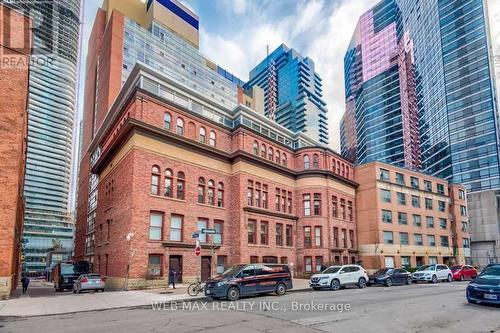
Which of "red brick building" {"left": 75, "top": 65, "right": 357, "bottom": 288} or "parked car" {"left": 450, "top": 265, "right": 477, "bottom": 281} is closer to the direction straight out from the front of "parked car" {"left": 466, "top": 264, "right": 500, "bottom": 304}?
the red brick building

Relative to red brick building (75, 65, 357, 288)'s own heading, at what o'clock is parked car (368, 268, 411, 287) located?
The parked car is roughly at 11 o'clock from the red brick building.

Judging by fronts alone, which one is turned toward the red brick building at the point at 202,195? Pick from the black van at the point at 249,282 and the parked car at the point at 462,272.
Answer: the parked car

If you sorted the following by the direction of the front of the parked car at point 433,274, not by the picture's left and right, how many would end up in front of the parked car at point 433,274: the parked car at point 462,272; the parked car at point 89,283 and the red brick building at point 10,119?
2

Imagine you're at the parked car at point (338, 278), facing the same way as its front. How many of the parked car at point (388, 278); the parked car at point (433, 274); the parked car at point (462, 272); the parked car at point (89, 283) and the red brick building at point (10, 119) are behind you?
3

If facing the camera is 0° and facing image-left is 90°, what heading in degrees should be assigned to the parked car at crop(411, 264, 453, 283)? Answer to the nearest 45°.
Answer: approximately 45°

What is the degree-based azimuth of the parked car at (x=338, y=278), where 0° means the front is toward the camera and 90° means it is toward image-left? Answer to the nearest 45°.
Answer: approximately 45°
